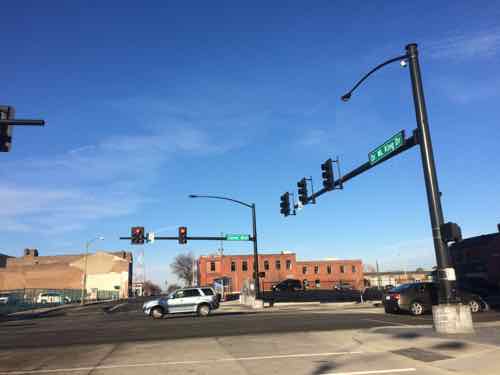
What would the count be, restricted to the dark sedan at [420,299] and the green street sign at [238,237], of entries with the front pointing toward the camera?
1

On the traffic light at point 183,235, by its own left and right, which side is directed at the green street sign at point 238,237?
left

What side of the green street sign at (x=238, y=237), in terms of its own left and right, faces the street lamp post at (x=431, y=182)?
front

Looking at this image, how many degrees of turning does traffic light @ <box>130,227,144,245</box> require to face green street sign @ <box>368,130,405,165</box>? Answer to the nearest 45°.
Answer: approximately 45° to its left

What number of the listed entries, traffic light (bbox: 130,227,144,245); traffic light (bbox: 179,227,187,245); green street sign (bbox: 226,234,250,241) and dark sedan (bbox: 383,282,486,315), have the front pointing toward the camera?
3

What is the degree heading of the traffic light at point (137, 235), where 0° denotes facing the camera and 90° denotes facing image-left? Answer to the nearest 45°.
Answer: approximately 0°

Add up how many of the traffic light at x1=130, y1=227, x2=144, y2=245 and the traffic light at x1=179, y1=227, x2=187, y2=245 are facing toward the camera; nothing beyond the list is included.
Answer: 2

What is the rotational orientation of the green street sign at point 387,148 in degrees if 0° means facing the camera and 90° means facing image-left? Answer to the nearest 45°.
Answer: approximately 45°

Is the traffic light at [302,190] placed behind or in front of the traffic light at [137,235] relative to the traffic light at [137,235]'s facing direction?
in front
